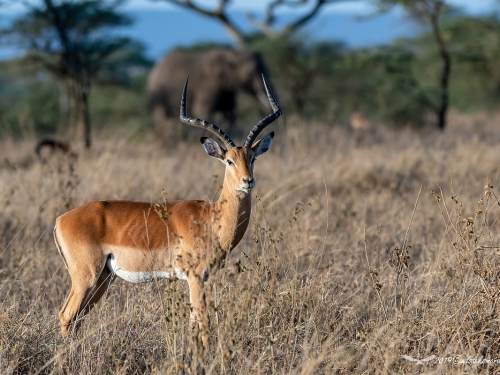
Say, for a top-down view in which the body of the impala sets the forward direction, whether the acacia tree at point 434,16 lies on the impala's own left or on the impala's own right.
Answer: on the impala's own left

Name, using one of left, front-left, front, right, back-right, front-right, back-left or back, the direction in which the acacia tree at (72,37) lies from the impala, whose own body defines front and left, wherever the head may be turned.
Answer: left

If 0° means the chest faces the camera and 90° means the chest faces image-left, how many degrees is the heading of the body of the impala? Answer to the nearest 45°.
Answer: approximately 270°

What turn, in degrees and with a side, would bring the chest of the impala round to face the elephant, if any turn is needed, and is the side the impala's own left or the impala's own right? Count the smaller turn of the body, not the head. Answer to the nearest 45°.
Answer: approximately 90° to the impala's own left
